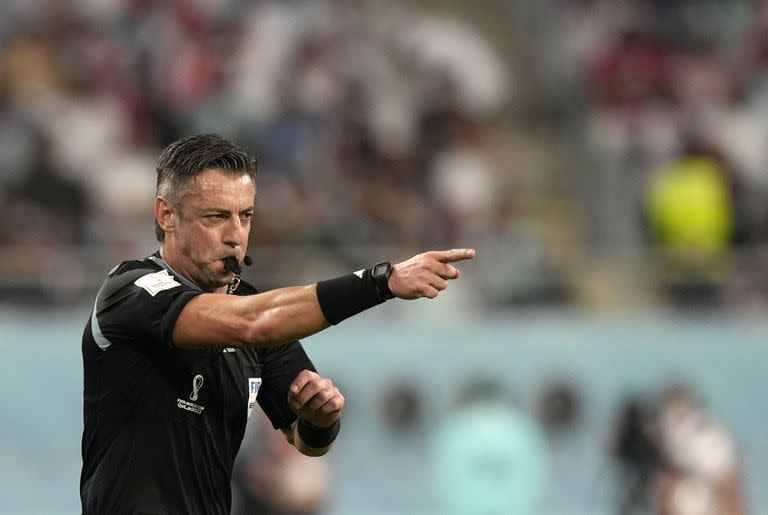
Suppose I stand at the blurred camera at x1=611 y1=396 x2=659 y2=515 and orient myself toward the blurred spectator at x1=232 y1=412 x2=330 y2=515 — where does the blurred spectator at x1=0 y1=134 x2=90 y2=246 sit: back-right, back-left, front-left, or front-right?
front-right

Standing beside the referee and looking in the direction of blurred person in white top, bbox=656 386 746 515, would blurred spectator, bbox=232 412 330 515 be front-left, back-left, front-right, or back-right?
front-left

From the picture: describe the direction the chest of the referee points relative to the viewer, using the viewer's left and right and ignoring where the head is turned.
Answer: facing the viewer and to the right of the viewer

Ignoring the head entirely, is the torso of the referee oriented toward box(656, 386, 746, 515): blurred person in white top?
no

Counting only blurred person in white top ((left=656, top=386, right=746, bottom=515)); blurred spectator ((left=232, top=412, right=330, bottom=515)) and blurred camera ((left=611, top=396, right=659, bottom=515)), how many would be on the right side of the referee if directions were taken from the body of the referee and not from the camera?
0

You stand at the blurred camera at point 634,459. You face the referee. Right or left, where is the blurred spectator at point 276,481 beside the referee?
right

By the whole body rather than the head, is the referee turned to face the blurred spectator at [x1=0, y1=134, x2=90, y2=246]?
no

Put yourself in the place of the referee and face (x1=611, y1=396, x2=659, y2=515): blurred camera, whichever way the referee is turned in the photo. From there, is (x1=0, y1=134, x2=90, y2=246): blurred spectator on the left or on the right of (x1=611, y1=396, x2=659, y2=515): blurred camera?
left

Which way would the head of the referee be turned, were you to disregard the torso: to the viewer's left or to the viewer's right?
to the viewer's right

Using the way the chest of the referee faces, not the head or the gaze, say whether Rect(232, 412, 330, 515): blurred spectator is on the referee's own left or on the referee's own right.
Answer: on the referee's own left

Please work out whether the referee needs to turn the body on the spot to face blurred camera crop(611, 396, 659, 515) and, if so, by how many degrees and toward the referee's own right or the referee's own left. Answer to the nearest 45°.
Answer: approximately 90° to the referee's own left
